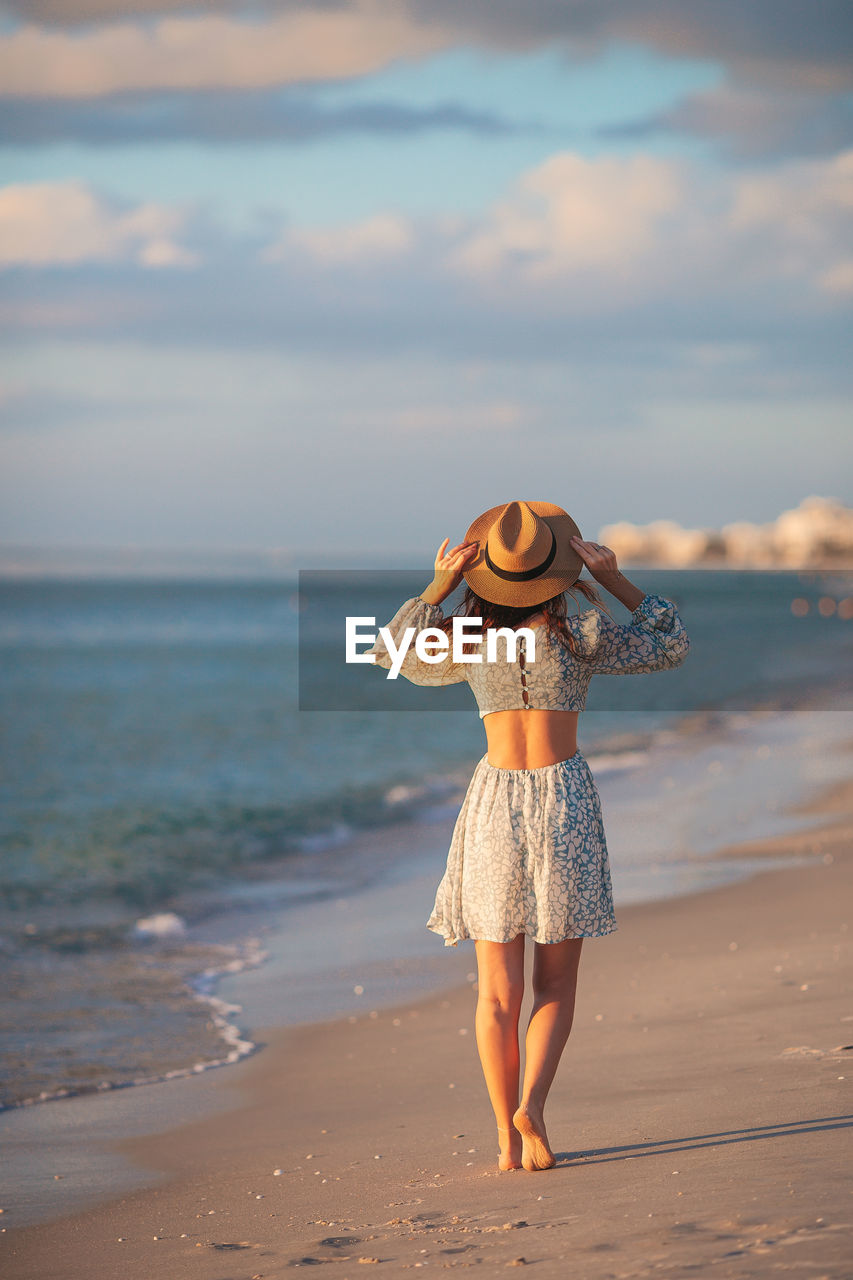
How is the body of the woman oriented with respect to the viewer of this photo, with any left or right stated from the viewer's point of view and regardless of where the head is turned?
facing away from the viewer

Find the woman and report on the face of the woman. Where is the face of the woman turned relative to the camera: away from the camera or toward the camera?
away from the camera
